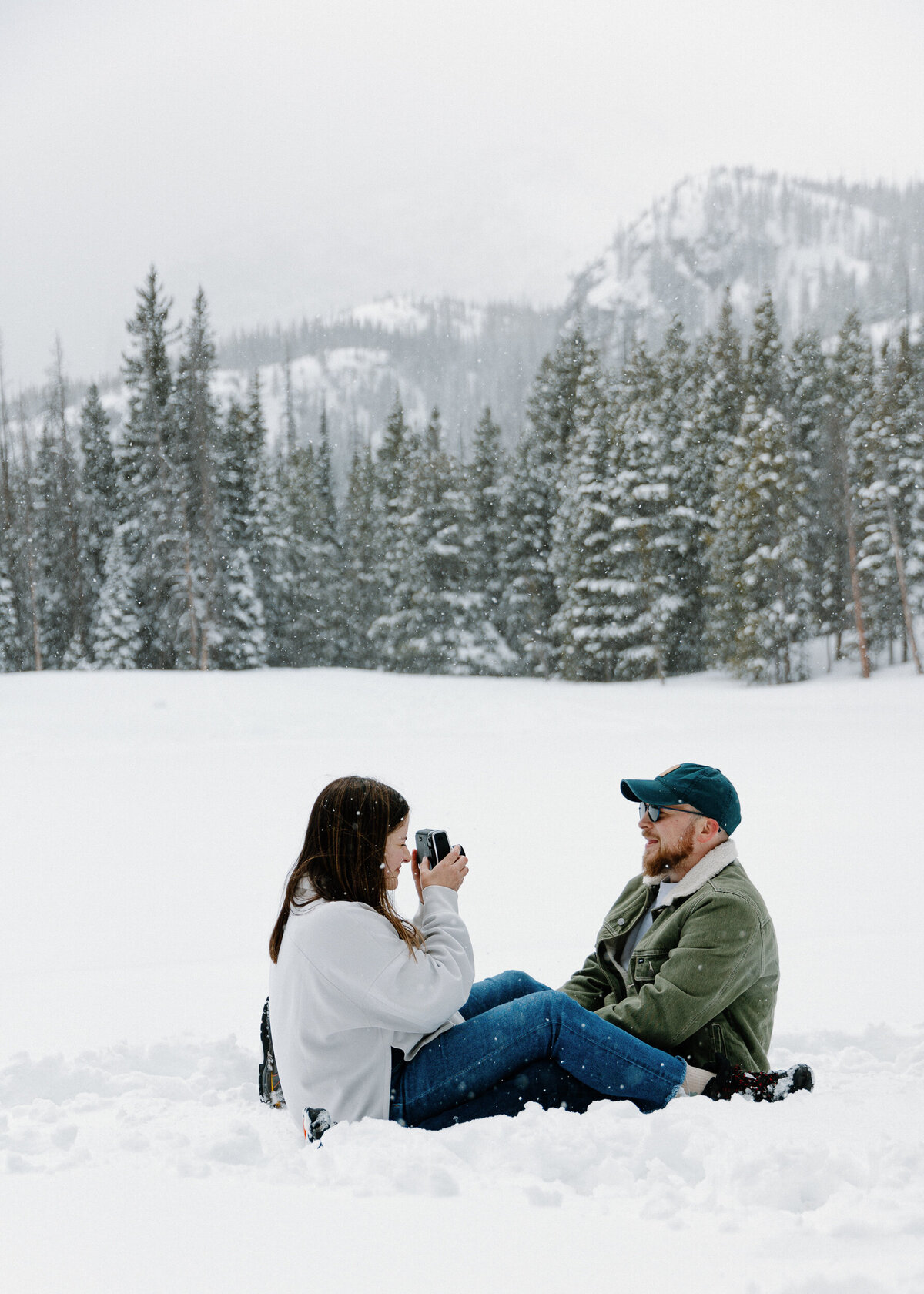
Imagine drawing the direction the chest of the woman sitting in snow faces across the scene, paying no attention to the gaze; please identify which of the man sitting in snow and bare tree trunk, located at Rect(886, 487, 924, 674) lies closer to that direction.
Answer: the man sitting in snow

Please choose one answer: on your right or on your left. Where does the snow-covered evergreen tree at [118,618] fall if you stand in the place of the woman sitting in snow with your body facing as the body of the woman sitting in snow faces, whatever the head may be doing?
on your left

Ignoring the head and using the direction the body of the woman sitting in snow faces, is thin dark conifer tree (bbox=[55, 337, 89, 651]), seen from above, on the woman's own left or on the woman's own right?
on the woman's own left

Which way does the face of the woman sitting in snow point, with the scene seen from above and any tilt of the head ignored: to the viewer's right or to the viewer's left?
to the viewer's right

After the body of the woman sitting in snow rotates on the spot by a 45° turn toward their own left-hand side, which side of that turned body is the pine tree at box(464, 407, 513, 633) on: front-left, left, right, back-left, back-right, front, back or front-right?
front-left

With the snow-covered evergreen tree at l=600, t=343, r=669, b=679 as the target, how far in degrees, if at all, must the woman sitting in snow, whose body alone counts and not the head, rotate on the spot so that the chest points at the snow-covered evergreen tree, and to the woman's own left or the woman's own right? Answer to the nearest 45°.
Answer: approximately 90° to the woman's own left

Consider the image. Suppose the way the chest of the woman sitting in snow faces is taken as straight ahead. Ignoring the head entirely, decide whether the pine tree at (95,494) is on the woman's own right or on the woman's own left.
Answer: on the woman's own left

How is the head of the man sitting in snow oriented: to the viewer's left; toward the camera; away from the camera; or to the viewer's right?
to the viewer's left

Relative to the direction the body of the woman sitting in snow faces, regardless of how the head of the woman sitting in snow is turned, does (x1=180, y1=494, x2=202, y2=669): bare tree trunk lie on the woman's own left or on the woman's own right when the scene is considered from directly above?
on the woman's own left

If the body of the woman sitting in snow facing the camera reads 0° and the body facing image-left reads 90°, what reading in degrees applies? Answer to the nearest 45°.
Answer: approximately 270°
